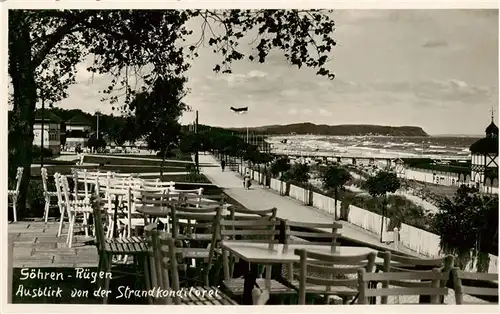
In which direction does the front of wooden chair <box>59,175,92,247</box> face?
to the viewer's right

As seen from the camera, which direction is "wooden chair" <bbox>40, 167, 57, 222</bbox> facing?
to the viewer's right

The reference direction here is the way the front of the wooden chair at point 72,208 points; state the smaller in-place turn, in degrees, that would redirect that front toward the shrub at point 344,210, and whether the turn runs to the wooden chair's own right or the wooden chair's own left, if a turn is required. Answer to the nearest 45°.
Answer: approximately 45° to the wooden chair's own left
